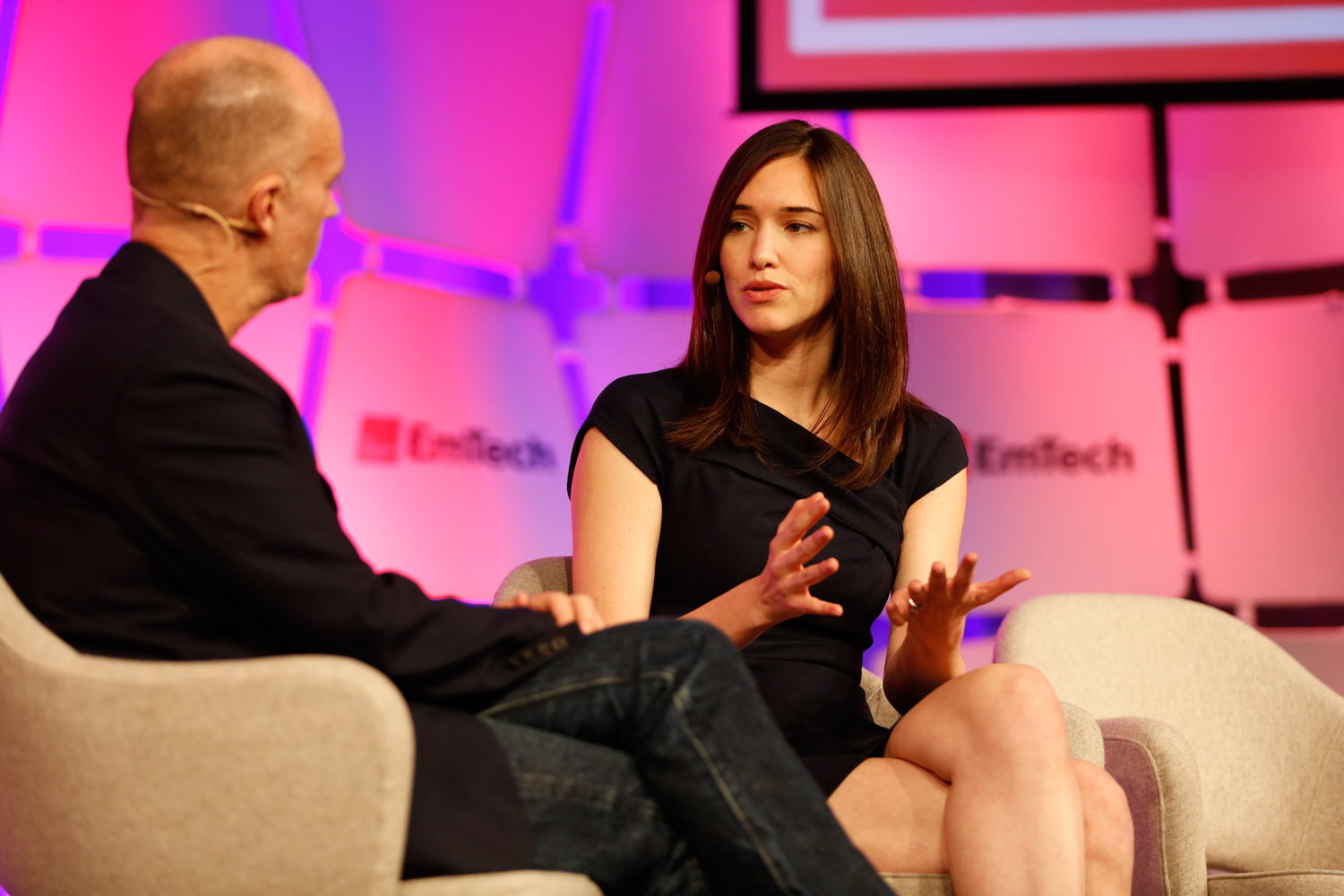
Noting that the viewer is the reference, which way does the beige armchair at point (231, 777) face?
facing to the right of the viewer

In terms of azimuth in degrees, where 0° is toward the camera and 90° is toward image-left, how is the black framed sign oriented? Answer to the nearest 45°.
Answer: approximately 0°

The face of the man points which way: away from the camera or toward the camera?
away from the camera

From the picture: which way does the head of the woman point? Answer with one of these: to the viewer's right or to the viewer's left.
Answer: to the viewer's left

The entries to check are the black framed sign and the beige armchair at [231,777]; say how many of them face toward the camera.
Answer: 1
